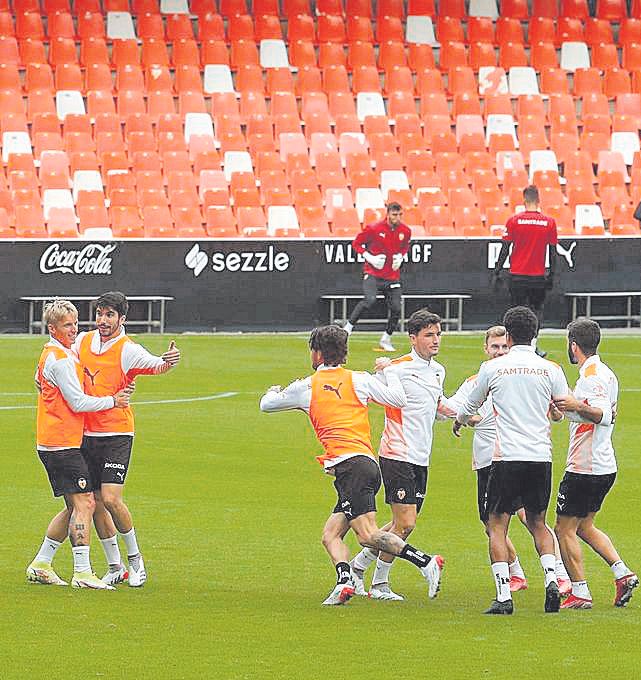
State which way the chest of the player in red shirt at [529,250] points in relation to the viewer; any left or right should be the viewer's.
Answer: facing away from the viewer

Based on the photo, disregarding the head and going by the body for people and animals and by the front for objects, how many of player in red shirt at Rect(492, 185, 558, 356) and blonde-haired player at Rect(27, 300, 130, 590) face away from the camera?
1

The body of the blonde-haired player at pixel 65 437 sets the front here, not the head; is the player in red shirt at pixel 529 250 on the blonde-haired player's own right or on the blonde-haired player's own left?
on the blonde-haired player's own left

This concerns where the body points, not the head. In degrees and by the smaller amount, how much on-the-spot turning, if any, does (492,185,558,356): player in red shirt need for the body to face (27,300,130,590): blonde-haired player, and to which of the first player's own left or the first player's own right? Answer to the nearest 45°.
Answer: approximately 180°

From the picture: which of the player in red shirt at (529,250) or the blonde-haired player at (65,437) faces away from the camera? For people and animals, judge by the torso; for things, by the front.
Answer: the player in red shirt

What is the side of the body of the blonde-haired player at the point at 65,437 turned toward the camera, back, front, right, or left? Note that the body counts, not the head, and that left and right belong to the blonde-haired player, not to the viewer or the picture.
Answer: right

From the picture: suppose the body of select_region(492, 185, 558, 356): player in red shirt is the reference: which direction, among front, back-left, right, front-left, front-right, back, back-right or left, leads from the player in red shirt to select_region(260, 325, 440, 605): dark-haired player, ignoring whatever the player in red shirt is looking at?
back

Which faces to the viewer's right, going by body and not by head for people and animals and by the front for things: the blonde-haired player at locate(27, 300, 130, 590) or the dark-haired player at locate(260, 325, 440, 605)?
the blonde-haired player

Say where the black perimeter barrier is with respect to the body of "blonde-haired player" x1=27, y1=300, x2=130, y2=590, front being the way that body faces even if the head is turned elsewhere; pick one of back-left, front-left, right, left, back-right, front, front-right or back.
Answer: left

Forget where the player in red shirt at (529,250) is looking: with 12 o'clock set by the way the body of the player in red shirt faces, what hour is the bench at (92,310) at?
The bench is roughly at 10 o'clock from the player in red shirt.

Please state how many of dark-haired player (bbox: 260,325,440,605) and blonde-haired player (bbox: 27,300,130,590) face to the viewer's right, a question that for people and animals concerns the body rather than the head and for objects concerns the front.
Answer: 1

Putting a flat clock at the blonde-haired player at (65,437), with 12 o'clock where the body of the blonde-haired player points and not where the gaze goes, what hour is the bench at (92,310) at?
The bench is roughly at 9 o'clock from the blonde-haired player.

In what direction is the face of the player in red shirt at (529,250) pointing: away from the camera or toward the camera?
away from the camera
